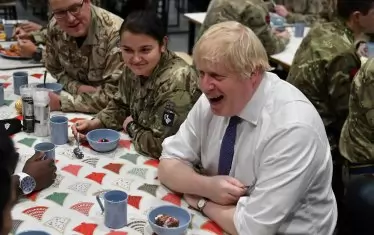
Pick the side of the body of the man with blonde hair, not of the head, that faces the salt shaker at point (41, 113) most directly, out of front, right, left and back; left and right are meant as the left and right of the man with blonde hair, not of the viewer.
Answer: right

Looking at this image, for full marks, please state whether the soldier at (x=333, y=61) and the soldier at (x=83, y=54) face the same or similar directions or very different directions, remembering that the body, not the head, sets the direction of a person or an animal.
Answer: very different directions

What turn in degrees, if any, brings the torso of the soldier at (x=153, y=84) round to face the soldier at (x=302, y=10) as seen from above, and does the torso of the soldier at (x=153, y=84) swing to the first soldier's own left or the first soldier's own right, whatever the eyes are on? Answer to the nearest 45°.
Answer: approximately 180°

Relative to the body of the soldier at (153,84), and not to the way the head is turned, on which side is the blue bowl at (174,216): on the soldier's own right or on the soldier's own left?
on the soldier's own left

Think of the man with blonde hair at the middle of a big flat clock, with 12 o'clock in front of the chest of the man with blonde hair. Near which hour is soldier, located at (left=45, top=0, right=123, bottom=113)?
The soldier is roughly at 3 o'clock from the man with blonde hair.

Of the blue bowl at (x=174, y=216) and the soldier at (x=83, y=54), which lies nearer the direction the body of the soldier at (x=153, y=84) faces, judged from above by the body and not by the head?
the blue bowl
